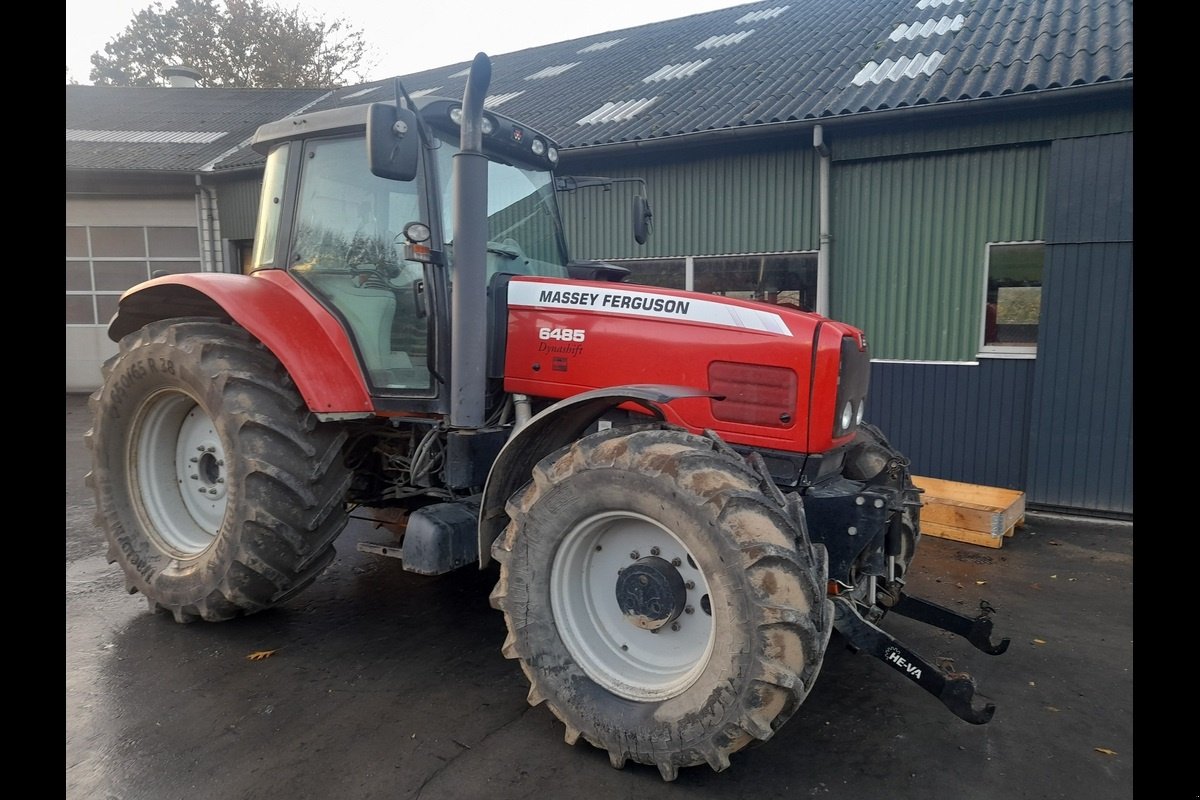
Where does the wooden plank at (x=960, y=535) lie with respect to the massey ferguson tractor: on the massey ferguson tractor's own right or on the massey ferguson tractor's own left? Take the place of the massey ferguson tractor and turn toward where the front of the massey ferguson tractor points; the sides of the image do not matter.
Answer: on the massey ferguson tractor's own left

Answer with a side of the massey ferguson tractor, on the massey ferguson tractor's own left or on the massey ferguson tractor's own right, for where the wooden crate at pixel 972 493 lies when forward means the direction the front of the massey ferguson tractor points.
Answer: on the massey ferguson tractor's own left

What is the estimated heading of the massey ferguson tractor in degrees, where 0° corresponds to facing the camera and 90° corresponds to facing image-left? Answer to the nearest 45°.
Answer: approximately 315°

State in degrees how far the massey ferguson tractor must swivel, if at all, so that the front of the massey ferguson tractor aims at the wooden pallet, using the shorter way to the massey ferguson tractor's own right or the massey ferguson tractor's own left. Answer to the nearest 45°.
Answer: approximately 90° to the massey ferguson tractor's own left

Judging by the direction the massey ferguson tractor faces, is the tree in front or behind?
behind
